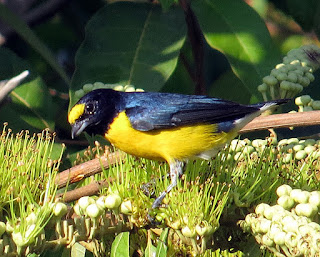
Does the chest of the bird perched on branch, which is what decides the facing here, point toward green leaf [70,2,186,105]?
no

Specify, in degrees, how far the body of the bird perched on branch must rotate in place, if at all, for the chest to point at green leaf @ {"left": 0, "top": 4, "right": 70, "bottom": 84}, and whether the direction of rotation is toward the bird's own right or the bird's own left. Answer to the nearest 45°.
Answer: approximately 45° to the bird's own right

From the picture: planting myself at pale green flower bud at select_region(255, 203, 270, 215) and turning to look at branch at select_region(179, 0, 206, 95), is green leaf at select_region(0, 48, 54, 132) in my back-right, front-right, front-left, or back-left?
front-left

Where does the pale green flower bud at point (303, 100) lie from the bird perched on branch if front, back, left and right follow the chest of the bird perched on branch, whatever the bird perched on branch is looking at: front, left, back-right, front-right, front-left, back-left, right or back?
back

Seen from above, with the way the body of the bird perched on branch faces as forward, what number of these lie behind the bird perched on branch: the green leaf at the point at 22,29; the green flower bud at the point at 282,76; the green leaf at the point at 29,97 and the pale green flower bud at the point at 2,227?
1

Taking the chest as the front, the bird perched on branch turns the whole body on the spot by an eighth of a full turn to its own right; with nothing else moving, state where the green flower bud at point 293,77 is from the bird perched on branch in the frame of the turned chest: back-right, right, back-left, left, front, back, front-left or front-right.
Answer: back-right

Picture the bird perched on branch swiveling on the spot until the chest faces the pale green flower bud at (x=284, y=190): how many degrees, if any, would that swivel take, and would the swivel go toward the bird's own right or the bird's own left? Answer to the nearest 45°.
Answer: approximately 135° to the bird's own left

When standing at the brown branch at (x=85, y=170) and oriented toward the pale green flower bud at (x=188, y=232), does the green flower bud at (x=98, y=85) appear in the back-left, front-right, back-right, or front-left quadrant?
back-left

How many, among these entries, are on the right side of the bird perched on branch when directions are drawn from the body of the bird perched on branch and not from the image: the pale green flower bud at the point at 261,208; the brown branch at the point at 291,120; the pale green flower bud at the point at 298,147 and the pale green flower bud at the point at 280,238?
0

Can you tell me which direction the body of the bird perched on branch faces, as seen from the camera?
to the viewer's left

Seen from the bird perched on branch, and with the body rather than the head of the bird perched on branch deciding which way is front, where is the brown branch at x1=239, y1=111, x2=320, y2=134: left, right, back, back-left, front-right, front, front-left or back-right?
back-left

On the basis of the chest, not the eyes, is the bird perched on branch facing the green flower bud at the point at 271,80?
no

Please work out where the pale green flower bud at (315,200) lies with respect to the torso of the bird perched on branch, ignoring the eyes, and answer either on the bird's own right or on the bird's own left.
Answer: on the bird's own left

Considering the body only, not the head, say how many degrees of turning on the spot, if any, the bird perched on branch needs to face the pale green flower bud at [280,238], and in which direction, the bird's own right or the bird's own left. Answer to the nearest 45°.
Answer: approximately 90° to the bird's own left

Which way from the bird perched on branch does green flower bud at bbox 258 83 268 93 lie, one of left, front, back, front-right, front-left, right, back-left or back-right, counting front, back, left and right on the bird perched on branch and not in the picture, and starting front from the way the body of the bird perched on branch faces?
back
